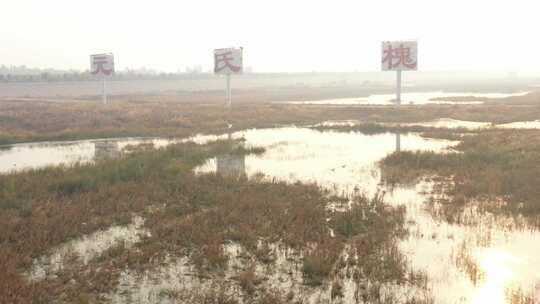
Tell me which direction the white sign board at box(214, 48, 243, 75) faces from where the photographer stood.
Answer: facing the viewer
